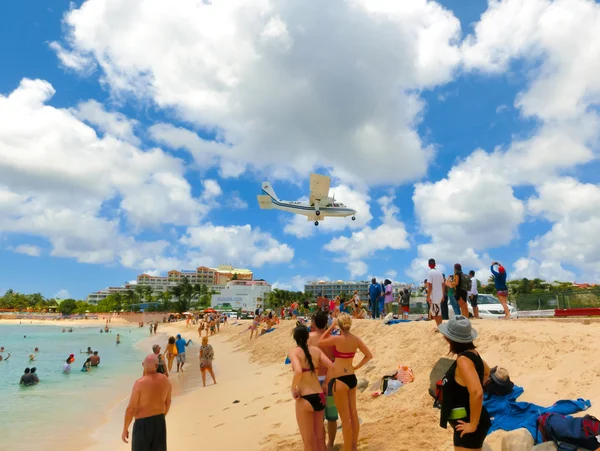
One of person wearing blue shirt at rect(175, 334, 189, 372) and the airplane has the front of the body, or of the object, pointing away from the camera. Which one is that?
the person wearing blue shirt

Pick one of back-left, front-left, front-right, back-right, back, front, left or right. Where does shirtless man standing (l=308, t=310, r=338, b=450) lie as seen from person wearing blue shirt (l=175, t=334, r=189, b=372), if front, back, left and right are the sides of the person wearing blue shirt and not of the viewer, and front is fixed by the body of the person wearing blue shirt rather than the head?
back

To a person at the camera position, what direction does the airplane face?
facing to the right of the viewer

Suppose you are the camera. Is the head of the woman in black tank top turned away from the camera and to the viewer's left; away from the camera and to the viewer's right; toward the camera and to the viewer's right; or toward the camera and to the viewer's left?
away from the camera and to the viewer's left

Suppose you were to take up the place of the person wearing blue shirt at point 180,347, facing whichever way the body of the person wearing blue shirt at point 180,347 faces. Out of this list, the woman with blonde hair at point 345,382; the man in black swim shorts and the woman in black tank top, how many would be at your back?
3

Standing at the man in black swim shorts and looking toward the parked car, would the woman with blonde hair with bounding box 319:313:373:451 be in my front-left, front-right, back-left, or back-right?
front-right

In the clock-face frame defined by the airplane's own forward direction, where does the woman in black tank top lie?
The woman in black tank top is roughly at 3 o'clock from the airplane.

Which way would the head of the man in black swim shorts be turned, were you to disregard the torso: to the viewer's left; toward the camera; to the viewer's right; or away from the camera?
away from the camera

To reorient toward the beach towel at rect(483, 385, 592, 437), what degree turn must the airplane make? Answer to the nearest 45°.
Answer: approximately 90° to its right

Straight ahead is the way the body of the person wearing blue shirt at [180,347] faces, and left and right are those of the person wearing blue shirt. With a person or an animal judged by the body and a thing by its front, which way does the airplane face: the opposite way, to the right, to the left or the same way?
to the right

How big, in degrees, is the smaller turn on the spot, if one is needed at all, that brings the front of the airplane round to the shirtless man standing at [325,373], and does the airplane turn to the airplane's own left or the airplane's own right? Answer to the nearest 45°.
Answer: approximately 90° to the airplane's own right

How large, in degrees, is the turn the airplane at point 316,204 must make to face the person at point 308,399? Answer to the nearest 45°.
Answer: approximately 90° to its right

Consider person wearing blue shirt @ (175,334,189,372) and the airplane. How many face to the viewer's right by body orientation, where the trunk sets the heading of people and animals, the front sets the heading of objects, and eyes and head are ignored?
1

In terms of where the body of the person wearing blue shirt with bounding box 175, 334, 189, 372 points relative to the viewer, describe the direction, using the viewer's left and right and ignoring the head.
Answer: facing away from the viewer

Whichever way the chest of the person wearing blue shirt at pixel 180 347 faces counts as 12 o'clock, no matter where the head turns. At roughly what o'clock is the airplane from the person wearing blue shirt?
The airplane is roughly at 1 o'clock from the person wearing blue shirt.

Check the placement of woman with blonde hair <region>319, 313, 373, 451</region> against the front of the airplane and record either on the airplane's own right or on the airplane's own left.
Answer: on the airplane's own right

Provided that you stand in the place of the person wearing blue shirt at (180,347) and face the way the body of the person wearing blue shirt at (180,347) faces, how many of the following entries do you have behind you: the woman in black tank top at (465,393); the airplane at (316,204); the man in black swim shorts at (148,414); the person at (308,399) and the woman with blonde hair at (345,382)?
4
